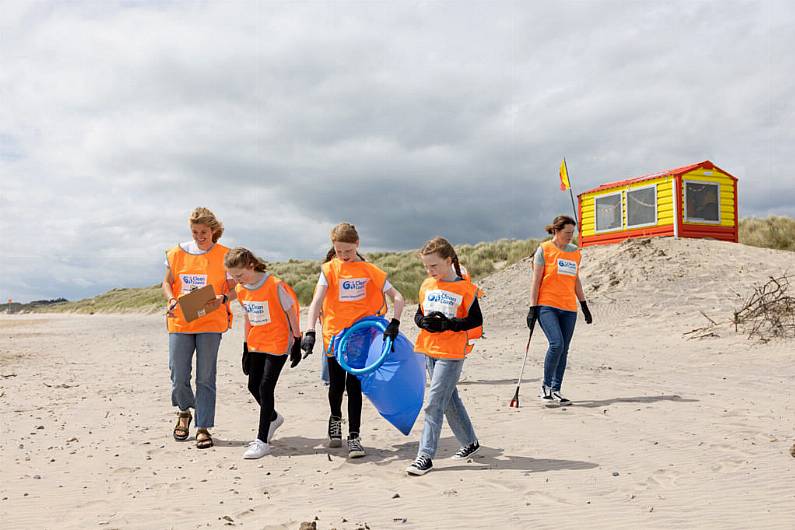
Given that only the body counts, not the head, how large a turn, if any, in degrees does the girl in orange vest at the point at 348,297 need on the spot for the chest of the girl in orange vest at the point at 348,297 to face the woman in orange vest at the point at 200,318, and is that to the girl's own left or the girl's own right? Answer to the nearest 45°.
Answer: approximately 135° to the girl's own right

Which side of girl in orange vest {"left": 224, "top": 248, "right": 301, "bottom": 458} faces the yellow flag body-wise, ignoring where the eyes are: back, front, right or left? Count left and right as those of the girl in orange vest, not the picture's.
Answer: back

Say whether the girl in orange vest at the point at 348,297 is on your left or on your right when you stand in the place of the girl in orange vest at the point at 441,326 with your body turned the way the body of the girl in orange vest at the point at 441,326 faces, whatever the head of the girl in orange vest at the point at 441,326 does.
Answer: on your right

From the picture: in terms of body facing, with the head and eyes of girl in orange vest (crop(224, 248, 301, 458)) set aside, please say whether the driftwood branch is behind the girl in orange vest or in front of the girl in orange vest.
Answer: behind

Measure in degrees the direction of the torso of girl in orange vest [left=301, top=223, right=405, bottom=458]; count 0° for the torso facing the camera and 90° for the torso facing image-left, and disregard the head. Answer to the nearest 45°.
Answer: approximately 0°

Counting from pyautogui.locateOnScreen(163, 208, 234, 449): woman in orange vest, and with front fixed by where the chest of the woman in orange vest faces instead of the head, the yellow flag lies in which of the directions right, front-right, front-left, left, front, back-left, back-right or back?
back-left

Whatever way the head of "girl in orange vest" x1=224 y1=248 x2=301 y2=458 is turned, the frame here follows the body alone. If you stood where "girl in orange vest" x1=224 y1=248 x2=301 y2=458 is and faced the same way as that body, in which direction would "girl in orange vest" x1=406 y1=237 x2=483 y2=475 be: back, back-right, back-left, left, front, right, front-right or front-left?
left

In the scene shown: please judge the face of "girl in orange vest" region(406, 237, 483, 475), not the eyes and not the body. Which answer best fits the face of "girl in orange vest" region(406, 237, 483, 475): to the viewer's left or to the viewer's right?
to the viewer's left

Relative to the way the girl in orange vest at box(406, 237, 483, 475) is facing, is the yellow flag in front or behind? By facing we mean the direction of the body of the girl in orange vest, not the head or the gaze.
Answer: behind

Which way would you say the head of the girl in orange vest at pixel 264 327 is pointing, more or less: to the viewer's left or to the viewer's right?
to the viewer's left

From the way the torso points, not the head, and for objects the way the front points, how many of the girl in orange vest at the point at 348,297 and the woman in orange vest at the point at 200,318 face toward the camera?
2

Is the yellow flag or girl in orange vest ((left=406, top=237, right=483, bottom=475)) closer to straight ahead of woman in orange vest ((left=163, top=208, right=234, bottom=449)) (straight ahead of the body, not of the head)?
the girl in orange vest

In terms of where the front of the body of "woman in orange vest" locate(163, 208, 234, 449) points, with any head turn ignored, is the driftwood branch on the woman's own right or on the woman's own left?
on the woman's own left

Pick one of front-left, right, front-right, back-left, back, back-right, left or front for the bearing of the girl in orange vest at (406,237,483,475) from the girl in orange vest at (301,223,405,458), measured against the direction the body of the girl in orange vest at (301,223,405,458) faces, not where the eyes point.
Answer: front-left

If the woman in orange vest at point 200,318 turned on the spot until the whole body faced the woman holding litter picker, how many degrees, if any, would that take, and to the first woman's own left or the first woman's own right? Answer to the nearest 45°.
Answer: approximately 90° to the first woman's own left
